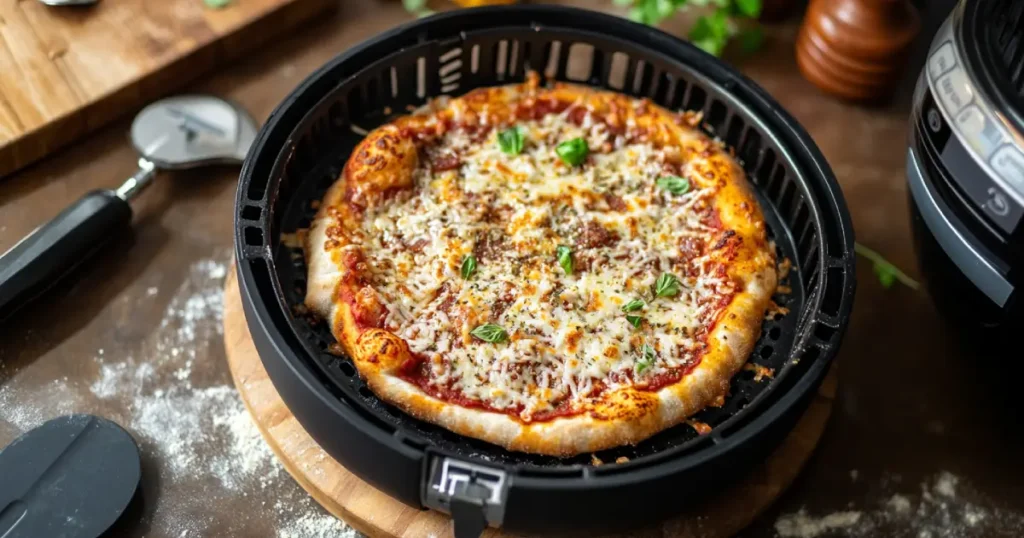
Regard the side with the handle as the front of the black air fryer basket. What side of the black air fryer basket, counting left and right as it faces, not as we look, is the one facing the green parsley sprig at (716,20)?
back

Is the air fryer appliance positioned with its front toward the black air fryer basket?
yes

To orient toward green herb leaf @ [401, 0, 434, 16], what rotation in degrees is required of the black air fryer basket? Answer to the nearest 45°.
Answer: approximately 180°

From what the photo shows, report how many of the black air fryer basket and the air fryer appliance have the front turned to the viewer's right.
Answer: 0

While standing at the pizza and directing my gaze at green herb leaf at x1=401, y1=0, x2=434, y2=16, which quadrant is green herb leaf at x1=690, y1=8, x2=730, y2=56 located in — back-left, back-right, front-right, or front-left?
front-right

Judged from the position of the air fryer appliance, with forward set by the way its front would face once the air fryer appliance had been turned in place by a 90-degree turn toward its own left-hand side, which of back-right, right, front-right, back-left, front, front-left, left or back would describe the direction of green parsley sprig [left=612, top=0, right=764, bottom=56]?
back

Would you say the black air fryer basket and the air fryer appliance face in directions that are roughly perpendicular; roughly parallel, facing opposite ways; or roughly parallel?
roughly perpendicular

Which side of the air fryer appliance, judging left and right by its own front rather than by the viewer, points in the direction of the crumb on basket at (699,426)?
front

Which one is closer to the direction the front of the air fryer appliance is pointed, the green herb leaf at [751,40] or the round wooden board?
the round wooden board

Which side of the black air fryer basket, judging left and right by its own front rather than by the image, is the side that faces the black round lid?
right

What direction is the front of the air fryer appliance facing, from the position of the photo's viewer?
facing the viewer and to the left of the viewer

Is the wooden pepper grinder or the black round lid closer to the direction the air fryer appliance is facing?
the black round lid

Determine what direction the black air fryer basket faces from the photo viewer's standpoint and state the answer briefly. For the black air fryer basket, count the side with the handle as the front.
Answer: facing the viewer
